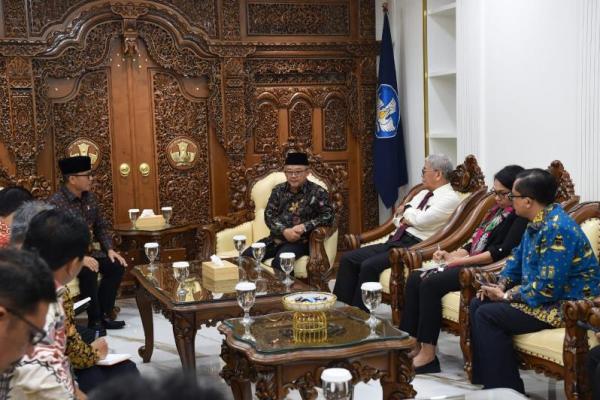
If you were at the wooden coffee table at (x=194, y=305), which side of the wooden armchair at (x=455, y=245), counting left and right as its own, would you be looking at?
front

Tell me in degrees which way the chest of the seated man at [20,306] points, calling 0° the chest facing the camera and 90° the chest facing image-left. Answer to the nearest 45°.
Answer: approximately 270°

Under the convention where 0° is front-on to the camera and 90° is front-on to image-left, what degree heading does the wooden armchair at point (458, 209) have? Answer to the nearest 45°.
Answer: approximately 45°

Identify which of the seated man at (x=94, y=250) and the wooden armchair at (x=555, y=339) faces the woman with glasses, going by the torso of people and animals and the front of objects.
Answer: the seated man

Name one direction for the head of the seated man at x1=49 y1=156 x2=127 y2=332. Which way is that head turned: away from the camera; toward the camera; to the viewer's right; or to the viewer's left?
to the viewer's right

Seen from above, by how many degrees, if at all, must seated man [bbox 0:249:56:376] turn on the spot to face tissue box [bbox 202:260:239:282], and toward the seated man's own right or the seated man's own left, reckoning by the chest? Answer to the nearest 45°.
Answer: approximately 45° to the seated man's own left

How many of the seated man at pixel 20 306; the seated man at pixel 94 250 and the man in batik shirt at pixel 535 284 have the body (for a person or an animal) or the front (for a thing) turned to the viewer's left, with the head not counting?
1

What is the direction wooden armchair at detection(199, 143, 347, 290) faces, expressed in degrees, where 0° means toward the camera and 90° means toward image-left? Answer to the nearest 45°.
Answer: approximately 45°

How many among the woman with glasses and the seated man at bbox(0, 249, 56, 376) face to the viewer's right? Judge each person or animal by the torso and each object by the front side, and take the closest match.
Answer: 1

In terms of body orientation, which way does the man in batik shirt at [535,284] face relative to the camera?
to the viewer's left
